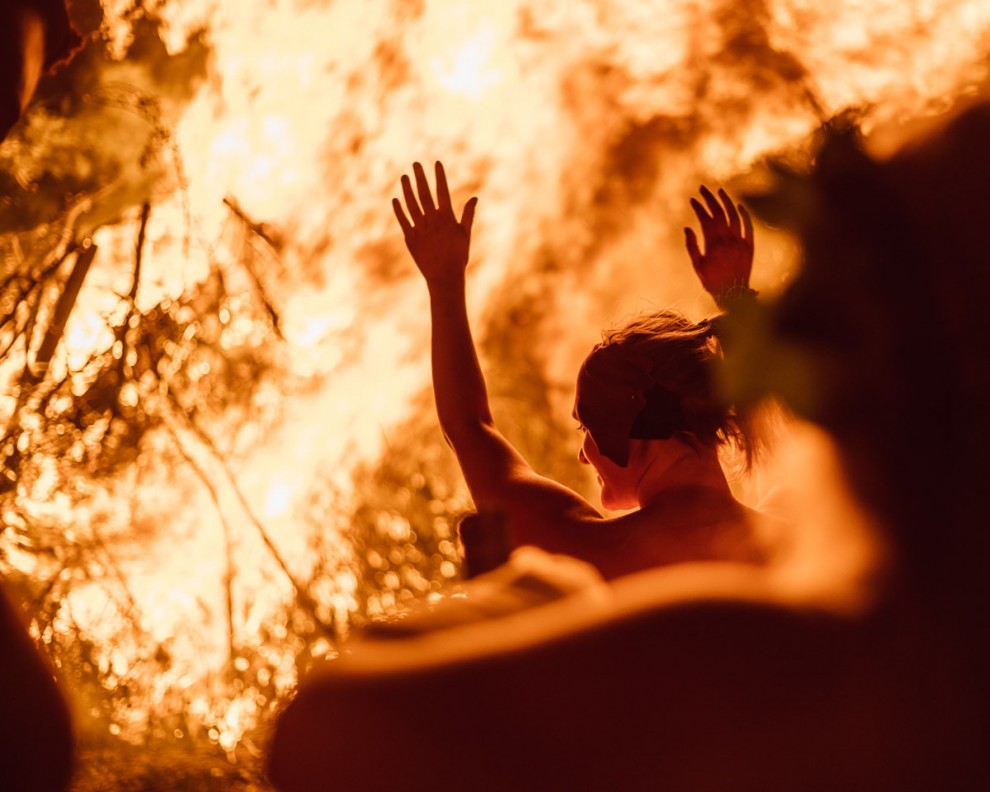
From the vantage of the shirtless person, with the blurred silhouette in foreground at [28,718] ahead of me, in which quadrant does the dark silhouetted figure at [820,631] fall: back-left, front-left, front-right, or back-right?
front-left

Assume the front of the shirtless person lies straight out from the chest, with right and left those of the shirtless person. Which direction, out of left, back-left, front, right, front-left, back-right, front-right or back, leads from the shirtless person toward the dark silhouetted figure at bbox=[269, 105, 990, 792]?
back-left

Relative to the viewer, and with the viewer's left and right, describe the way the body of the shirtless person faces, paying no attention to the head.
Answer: facing away from the viewer and to the left of the viewer

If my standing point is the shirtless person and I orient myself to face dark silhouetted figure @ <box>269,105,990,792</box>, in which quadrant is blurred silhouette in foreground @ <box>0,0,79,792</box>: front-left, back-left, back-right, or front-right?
front-right

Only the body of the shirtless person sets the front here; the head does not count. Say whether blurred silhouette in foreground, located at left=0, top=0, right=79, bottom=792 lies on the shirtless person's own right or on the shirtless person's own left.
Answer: on the shirtless person's own left
